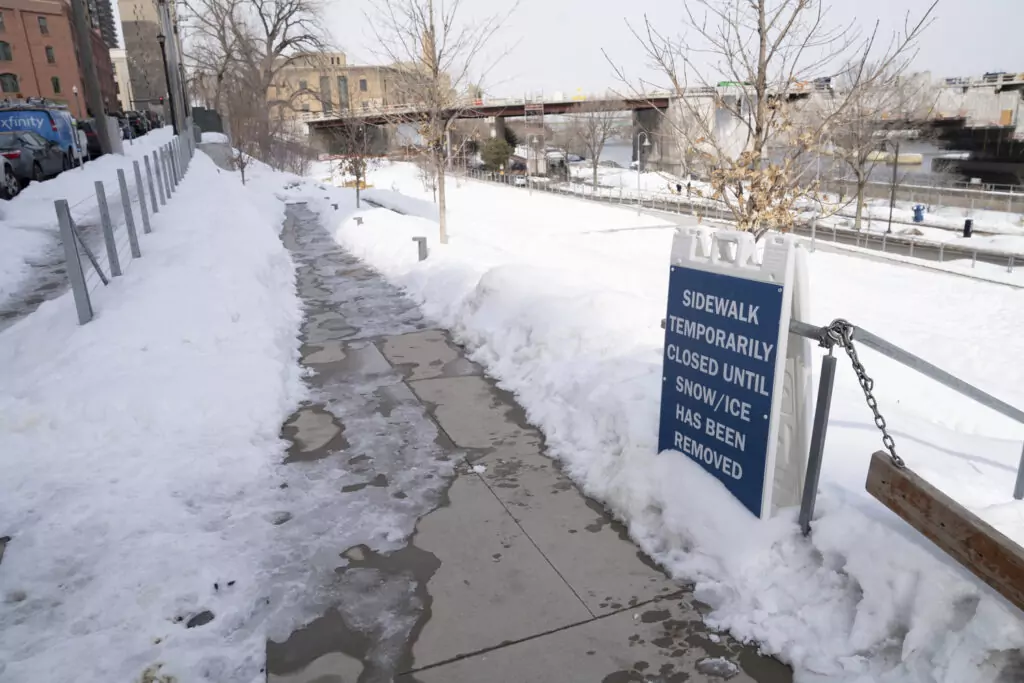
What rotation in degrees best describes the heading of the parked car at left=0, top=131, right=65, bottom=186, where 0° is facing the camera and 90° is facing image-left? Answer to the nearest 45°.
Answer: approximately 225°

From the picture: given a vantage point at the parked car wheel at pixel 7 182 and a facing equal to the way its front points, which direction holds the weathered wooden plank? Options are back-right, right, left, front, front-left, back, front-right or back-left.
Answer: back-right

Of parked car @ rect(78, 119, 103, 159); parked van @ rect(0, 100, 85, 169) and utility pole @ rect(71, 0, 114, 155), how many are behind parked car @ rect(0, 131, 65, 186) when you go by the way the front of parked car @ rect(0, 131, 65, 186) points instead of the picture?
0

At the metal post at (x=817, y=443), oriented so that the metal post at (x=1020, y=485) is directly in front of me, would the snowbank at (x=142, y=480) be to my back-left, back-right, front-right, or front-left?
back-left

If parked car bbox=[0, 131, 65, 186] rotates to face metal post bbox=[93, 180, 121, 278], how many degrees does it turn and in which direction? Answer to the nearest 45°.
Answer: approximately 135° to its right

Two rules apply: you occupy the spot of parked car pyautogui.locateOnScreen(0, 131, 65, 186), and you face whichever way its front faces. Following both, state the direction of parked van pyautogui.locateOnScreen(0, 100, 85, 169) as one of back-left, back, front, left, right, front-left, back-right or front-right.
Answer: front-left

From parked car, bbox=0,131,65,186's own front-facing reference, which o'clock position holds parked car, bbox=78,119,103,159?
parked car, bbox=78,119,103,159 is roughly at 11 o'clock from parked car, bbox=0,131,65,186.

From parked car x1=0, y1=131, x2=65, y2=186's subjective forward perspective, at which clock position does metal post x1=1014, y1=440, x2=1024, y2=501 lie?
The metal post is roughly at 4 o'clock from the parked car.

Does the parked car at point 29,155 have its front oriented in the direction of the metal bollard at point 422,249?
no
